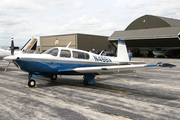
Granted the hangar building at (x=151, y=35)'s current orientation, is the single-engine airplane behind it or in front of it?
in front

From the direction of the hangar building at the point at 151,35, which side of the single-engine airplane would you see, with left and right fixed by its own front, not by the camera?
back

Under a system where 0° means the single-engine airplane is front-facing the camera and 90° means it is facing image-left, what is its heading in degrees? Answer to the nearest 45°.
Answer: approximately 45°

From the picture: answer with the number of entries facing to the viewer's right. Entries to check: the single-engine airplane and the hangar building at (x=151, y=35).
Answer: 0

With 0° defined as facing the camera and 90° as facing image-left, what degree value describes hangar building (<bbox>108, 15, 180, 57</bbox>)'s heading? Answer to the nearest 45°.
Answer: approximately 45°
